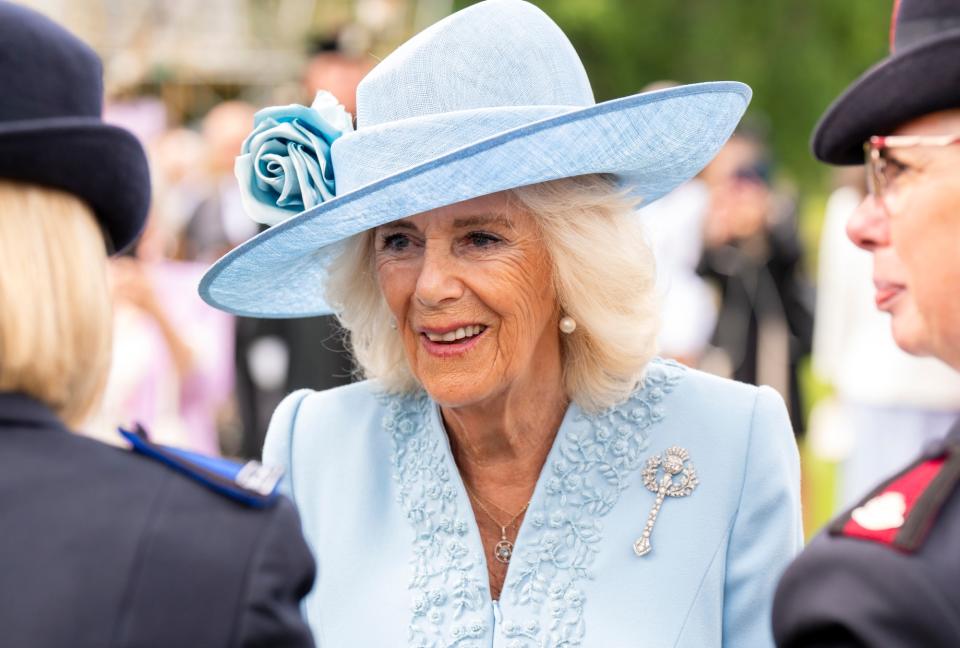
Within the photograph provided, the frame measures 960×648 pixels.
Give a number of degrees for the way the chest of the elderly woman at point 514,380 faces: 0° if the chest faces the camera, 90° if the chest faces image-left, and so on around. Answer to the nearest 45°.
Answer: approximately 45°

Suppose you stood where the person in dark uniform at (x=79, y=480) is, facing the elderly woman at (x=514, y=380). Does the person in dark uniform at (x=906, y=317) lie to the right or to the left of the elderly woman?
right

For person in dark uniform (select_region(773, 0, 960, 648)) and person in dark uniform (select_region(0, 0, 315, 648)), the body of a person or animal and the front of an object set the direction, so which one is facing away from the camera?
person in dark uniform (select_region(0, 0, 315, 648))

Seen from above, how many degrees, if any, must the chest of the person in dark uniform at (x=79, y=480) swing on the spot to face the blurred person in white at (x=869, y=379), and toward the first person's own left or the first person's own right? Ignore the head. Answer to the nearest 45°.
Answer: approximately 45° to the first person's own right

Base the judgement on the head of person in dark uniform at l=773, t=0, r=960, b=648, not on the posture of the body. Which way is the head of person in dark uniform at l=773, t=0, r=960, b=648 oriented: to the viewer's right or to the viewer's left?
to the viewer's left

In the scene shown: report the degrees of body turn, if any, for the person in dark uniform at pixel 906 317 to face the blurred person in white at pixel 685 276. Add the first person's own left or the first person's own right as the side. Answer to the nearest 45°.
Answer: approximately 90° to the first person's own right

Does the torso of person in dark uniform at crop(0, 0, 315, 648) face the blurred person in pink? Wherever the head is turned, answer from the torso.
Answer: yes

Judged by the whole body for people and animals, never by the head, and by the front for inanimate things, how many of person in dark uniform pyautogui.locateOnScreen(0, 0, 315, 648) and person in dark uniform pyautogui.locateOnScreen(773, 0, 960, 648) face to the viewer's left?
1

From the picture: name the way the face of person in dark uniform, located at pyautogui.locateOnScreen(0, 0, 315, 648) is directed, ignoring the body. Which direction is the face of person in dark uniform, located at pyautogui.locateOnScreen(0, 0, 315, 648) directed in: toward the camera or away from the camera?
away from the camera

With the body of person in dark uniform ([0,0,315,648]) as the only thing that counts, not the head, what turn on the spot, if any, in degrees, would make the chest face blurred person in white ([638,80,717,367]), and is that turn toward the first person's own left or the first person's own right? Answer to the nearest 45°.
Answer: approximately 45° to the first person's own right

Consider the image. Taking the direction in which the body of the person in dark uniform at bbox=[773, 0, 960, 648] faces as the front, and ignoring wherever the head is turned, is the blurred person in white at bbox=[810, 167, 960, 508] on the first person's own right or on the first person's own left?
on the first person's own right

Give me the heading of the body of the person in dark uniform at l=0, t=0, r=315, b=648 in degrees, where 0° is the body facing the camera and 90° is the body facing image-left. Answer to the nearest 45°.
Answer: approximately 180°

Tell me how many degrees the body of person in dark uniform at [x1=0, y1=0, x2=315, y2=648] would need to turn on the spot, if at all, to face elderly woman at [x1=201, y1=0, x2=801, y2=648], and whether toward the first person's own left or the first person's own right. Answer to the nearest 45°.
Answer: approximately 45° to the first person's own right

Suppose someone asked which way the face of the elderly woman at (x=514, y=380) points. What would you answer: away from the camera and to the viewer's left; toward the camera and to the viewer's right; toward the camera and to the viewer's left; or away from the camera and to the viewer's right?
toward the camera and to the viewer's left

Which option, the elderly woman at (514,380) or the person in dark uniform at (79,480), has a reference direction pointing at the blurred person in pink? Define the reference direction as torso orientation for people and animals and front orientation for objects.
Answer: the person in dark uniform

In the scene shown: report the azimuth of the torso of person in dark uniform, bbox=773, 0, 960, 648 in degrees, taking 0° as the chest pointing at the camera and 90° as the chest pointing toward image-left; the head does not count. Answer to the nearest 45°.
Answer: approximately 90°
